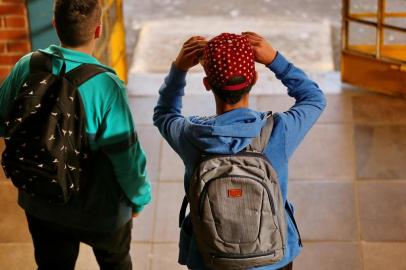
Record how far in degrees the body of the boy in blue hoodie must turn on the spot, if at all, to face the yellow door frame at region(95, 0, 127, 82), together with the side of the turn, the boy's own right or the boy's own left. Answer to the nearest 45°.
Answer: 0° — they already face it

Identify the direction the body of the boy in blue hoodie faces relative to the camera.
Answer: away from the camera

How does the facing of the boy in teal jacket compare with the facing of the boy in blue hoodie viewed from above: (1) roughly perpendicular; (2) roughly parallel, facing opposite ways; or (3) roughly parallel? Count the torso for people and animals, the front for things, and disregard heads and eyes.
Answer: roughly parallel

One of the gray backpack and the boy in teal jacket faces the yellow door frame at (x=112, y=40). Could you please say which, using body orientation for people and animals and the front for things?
the boy in teal jacket

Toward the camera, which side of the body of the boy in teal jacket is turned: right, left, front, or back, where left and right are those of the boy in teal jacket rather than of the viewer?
back

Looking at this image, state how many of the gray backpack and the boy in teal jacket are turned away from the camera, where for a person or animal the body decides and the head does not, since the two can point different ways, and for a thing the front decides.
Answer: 1

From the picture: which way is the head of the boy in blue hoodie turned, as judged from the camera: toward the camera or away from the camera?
away from the camera

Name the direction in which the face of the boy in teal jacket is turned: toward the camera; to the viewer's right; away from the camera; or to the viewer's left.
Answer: away from the camera

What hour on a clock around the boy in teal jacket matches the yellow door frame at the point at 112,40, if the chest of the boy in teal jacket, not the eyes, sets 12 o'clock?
The yellow door frame is roughly at 12 o'clock from the boy in teal jacket.

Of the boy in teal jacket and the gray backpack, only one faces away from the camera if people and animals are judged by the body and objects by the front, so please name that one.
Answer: the boy in teal jacket

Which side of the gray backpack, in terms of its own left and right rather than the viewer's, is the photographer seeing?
front

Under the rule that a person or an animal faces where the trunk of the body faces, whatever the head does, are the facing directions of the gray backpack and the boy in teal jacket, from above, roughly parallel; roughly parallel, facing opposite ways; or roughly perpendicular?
roughly parallel, facing opposite ways
